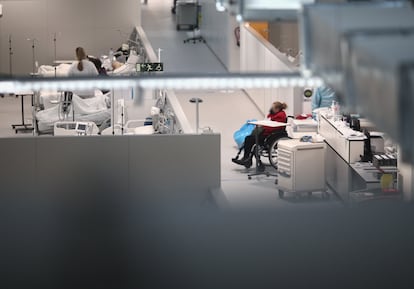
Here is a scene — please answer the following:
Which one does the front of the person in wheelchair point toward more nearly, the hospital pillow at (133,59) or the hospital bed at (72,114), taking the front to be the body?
the hospital bed

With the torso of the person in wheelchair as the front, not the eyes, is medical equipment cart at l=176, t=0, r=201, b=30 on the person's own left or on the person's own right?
on the person's own right

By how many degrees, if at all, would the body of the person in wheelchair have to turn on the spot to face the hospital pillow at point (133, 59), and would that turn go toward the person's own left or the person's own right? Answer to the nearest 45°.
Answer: approximately 45° to the person's own right

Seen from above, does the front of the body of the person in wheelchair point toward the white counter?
no

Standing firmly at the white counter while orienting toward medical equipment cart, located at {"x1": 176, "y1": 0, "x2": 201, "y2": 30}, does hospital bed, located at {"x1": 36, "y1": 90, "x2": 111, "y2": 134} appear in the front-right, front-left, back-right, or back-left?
front-left

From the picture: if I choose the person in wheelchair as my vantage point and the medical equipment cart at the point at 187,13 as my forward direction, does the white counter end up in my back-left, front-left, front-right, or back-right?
back-right

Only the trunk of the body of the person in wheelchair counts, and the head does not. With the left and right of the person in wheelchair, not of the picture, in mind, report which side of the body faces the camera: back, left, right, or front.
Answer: left

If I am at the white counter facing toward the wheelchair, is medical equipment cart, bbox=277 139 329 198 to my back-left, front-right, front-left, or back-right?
front-left

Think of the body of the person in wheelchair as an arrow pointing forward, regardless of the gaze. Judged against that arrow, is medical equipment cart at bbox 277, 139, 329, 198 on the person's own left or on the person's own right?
on the person's own left

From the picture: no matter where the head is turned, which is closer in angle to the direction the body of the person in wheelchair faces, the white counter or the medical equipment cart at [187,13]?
the medical equipment cart

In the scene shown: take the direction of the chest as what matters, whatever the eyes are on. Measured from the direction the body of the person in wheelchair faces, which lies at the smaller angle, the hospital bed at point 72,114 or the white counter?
the hospital bed
